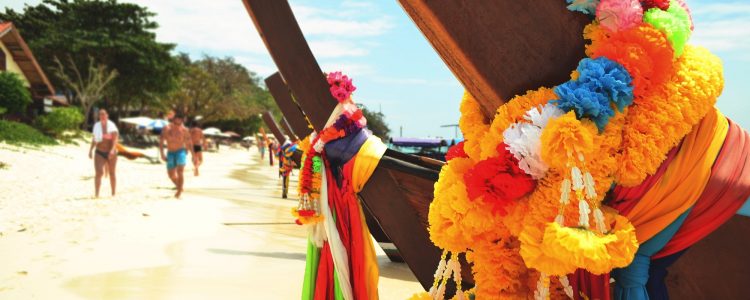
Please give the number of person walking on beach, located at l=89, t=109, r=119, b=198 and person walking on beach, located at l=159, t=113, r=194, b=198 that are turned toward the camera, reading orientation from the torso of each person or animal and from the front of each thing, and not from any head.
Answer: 2

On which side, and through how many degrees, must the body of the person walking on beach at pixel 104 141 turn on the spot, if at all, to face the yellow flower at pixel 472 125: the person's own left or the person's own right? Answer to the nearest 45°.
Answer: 0° — they already face it

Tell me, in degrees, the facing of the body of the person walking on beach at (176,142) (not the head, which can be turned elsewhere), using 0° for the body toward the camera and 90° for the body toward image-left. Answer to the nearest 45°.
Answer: approximately 0°

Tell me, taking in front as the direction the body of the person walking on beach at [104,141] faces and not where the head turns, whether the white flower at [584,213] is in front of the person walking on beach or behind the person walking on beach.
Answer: in front

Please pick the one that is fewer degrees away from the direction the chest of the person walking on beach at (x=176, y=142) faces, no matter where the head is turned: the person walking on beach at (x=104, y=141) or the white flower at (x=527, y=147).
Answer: the white flower

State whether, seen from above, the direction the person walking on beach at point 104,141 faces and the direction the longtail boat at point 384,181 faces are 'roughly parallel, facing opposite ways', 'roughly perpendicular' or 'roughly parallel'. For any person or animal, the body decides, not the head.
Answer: roughly perpendicular
